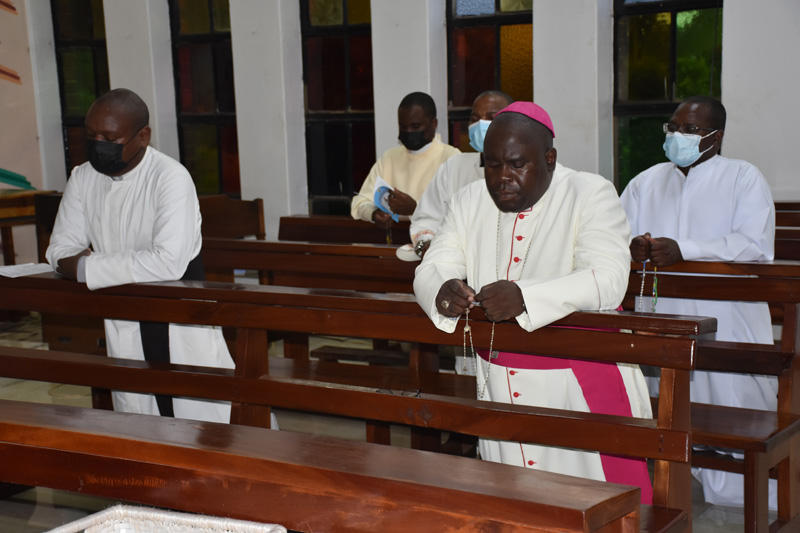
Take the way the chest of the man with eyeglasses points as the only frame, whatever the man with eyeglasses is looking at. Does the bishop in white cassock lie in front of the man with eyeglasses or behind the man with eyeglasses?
in front

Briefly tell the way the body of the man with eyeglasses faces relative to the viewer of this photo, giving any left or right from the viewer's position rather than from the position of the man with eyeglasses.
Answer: facing the viewer and to the left of the viewer

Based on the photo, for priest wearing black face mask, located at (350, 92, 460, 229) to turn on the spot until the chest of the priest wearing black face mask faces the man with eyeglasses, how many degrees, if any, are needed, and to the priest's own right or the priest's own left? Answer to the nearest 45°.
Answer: approximately 90° to the priest's own left

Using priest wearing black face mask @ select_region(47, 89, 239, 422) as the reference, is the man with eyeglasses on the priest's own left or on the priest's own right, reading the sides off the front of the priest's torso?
on the priest's own left

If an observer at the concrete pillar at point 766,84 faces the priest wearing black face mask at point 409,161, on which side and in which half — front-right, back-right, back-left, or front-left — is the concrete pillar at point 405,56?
front-right

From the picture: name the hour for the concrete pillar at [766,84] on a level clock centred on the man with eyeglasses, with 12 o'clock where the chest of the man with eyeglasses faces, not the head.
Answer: The concrete pillar is roughly at 5 o'clock from the man with eyeglasses.

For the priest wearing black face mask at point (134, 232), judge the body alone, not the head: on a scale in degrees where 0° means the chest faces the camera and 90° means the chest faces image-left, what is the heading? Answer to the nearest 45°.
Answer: approximately 45°

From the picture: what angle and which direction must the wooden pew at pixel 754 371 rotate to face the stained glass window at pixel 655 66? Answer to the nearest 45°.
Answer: approximately 135° to its right

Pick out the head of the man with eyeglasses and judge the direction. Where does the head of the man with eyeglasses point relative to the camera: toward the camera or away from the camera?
toward the camera

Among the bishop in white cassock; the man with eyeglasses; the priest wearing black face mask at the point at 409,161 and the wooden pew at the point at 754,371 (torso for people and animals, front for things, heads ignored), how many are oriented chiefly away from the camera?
0

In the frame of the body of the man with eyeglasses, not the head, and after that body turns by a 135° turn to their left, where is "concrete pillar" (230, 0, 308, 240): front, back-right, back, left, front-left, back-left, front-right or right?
back-left

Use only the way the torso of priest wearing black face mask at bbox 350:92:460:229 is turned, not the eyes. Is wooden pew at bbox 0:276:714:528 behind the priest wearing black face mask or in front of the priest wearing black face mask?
in front

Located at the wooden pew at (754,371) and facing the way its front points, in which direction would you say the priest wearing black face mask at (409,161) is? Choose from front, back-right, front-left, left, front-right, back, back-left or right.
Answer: right
